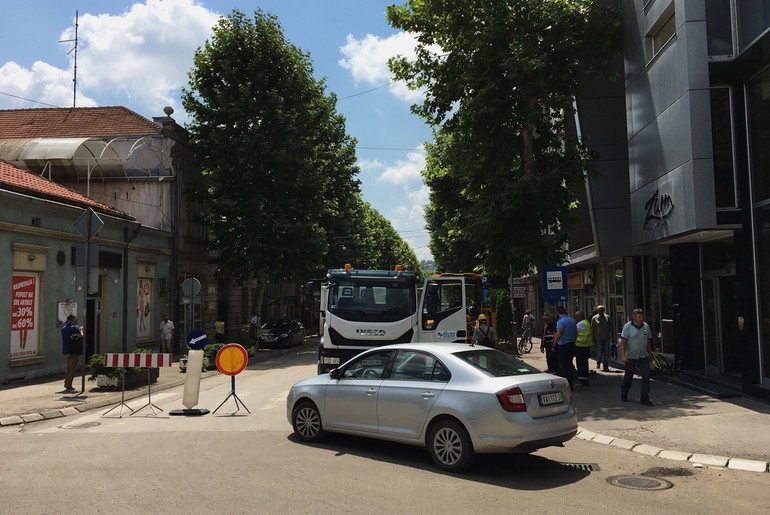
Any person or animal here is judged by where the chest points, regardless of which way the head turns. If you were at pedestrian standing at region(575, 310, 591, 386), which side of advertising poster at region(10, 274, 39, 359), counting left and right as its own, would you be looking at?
front

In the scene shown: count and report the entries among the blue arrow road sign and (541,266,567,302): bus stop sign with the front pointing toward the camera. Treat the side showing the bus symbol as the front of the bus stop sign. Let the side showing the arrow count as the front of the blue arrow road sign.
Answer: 2

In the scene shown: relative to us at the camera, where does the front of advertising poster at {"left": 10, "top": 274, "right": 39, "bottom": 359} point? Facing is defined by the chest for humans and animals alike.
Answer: facing the viewer and to the right of the viewer

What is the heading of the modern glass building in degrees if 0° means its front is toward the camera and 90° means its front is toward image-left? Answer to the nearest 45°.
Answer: approximately 45°

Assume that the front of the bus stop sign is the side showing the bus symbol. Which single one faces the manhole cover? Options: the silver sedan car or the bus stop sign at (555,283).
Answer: the bus stop sign

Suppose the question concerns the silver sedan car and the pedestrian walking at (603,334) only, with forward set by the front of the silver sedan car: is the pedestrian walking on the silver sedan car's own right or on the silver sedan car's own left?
on the silver sedan car's own right

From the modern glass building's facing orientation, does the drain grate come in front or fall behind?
in front

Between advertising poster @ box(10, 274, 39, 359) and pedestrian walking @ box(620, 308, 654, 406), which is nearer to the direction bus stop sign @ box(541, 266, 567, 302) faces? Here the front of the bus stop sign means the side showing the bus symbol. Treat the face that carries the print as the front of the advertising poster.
the pedestrian walking

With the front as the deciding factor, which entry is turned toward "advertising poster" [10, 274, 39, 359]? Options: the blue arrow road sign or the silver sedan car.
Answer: the silver sedan car

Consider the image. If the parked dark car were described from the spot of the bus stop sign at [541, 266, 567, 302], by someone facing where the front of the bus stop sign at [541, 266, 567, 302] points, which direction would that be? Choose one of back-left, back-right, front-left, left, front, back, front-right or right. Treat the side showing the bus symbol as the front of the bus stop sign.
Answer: back-right

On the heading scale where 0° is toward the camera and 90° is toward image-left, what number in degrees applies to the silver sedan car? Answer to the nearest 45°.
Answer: approximately 135°

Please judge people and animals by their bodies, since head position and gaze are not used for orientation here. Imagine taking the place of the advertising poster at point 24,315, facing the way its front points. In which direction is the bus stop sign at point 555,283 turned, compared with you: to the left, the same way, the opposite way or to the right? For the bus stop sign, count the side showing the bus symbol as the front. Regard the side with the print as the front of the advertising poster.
to the right

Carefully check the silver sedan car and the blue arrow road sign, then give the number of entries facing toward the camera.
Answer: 1
